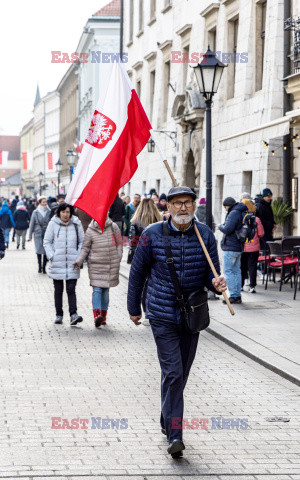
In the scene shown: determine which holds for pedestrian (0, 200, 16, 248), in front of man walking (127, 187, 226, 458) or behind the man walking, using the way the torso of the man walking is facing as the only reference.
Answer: behind

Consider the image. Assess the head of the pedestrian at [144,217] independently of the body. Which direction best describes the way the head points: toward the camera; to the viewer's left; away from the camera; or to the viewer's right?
away from the camera

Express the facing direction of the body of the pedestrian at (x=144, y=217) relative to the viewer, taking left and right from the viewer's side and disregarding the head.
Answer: facing away from the viewer

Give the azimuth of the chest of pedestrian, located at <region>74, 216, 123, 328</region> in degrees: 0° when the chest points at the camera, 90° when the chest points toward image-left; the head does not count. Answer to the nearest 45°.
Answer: approximately 0°

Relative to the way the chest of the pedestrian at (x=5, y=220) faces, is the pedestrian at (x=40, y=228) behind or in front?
behind

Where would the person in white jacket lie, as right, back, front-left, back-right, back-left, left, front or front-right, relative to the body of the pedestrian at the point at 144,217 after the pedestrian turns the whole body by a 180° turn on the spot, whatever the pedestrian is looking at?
right
